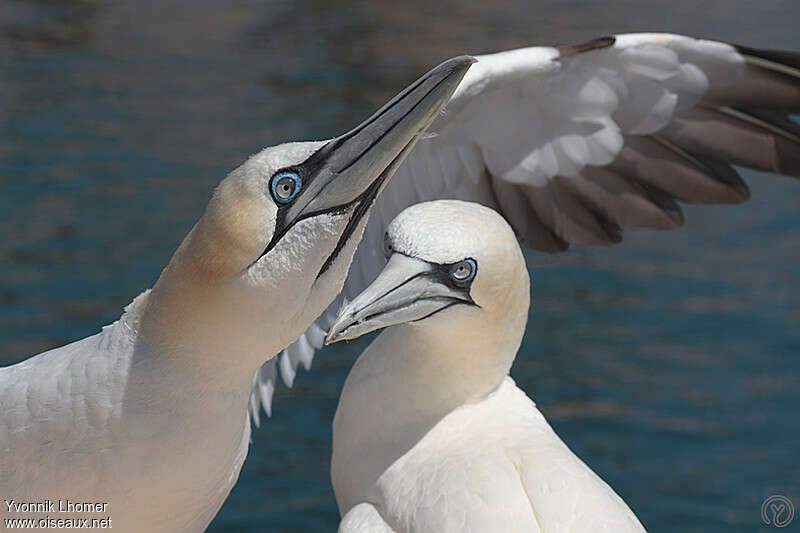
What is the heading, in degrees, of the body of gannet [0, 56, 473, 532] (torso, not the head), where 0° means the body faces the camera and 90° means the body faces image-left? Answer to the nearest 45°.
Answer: approximately 270°

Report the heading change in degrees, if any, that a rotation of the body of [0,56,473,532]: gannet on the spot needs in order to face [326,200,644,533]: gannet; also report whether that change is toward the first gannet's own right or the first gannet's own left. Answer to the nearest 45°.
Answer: approximately 45° to the first gannet's own left
